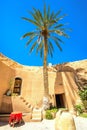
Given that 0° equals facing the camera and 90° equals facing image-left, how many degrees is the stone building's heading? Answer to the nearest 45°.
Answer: approximately 0°

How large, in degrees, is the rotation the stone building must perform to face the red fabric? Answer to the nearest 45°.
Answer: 0° — it already faces it
